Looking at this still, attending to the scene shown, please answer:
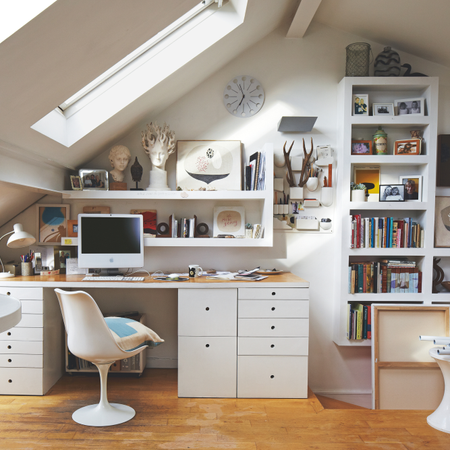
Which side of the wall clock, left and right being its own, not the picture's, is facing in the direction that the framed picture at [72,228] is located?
right

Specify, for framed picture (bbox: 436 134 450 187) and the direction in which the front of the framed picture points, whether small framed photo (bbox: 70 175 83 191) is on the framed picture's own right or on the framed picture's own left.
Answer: on the framed picture's own right

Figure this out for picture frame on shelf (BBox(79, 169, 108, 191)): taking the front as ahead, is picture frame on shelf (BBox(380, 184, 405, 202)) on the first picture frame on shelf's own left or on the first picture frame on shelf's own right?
on the first picture frame on shelf's own left

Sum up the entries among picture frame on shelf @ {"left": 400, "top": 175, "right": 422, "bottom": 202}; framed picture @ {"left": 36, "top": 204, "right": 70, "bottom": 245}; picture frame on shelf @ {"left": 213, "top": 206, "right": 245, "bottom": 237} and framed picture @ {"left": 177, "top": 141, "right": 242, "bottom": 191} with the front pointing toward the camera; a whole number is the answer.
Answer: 4

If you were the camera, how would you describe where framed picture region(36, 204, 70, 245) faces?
facing the viewer

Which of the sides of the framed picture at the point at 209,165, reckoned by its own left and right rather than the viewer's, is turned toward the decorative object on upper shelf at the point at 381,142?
left

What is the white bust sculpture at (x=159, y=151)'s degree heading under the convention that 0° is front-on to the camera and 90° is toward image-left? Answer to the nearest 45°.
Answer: approximately 0°

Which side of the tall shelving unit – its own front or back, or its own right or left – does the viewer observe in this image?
front

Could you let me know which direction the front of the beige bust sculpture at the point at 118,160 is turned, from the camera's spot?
facing the viewer and to the right of the viewer

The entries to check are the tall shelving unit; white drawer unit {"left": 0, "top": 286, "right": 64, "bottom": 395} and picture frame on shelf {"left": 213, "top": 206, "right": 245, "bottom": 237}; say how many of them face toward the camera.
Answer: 3
